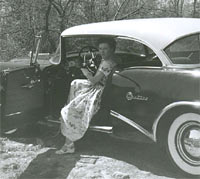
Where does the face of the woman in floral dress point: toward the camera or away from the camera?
toward the camera

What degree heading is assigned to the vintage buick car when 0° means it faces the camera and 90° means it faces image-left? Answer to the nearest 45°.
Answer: approximately 135°
